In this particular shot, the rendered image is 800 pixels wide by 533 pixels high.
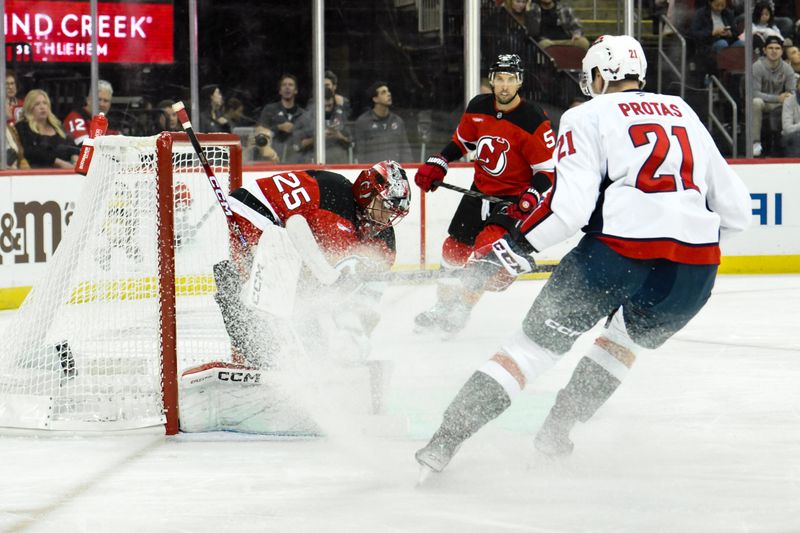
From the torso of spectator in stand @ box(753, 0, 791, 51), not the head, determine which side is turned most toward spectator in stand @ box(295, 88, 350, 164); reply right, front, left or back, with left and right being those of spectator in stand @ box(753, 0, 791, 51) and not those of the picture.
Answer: right

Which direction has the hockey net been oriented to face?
to the viewer's right

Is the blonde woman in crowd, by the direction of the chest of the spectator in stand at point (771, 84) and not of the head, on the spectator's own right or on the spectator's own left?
on the spectator's own right

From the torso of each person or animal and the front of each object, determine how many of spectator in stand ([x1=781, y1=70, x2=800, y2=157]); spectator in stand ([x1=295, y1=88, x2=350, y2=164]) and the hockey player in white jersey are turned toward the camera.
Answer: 2

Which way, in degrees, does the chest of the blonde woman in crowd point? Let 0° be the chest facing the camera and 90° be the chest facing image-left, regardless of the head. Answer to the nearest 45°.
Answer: approximately 315°

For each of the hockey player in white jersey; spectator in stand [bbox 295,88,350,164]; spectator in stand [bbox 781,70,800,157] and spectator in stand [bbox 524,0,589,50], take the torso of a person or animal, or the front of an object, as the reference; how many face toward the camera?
3

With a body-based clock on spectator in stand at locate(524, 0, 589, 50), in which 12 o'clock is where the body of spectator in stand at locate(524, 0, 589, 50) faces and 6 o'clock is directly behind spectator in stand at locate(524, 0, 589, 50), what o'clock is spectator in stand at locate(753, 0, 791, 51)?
spectator in stand at locate(753, 0, 791, 51) is roughly at 9 o'clock from spectator in stand at locate(524, 0, 589, 50).

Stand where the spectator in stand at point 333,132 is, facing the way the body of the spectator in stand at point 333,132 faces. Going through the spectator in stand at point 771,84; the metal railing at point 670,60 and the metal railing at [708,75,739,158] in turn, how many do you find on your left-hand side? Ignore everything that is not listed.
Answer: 3

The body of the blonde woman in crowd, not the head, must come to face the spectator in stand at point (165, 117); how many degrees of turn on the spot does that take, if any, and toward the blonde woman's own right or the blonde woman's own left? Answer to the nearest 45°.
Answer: approximately 90° to the blonde woman's own left

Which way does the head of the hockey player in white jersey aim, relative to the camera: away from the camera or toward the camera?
away from the camera
